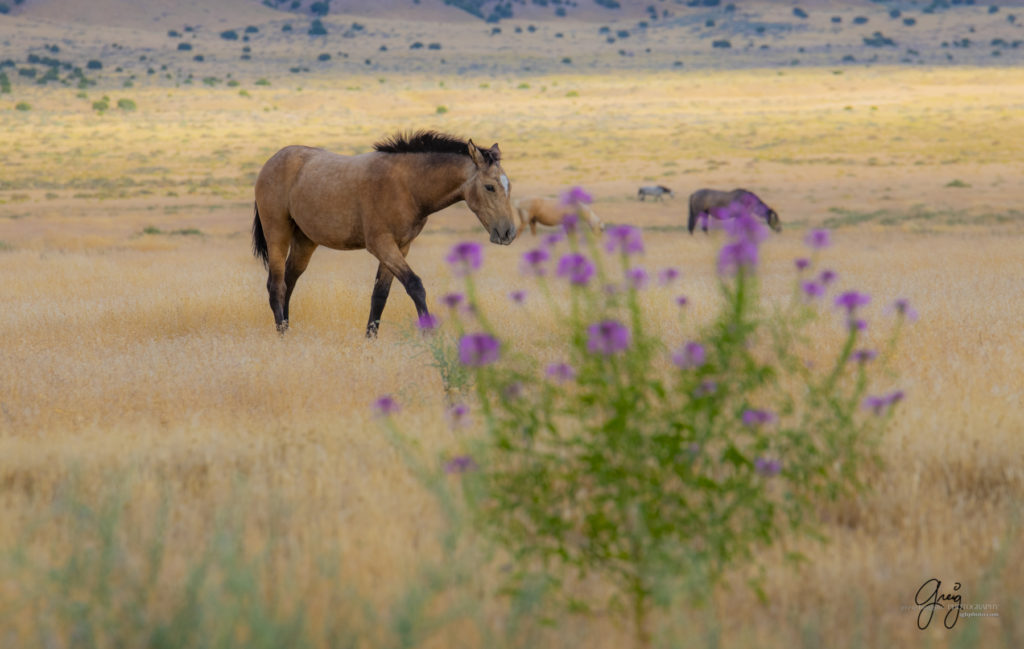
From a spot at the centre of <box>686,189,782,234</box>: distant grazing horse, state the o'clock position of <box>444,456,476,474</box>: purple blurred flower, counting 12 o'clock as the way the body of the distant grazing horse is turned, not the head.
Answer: The purple blurred flower is roughly at 3 o'clock from the distant grazing horse.

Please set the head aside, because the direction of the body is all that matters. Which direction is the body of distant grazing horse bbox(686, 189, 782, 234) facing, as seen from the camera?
to the viewer's right

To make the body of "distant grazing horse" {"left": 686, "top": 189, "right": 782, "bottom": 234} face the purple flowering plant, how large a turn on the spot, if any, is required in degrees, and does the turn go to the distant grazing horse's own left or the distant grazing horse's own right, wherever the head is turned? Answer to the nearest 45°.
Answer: approximately 90° to the distant grazing horse's own right

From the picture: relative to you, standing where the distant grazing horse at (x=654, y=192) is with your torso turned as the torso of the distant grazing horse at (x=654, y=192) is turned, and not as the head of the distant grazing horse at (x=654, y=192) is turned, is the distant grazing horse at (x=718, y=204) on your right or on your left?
on your right

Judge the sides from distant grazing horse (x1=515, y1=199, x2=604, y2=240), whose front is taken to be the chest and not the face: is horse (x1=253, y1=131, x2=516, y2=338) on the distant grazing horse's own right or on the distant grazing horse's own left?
on the distant grazing horse's own right

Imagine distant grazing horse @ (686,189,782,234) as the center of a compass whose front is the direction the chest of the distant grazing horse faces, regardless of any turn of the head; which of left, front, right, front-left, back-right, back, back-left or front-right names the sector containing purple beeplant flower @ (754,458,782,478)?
right

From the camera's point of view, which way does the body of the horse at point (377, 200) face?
to the viewer's right

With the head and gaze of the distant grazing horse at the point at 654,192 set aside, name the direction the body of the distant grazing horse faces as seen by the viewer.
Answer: to the viewer's right

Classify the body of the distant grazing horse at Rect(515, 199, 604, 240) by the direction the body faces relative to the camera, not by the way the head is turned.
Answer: to the viewer's right

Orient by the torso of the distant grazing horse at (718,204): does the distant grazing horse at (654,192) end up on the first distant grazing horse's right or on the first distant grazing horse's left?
on the first distant grazing horse's left

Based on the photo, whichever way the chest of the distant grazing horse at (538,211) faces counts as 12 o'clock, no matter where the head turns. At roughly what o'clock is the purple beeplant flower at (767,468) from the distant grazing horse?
The purple beeplant flower is roughly at 3 o'clock from the distant grazing horse.

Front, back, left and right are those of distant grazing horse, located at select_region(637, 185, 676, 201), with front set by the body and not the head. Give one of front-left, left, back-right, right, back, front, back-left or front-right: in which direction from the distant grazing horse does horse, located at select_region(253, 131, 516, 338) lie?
right
